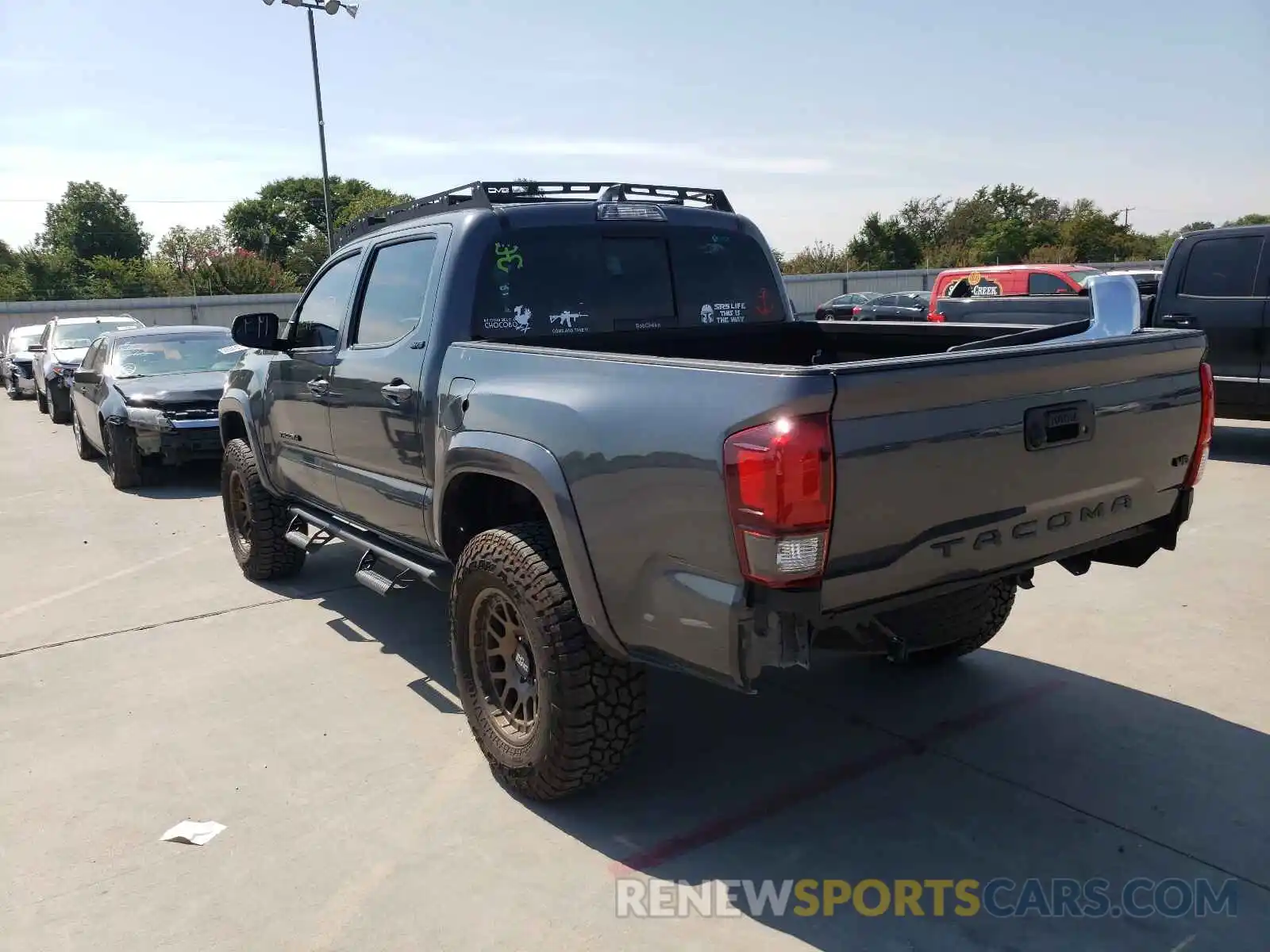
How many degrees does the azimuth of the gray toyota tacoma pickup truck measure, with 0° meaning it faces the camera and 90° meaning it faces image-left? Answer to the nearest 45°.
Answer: approximately 135°

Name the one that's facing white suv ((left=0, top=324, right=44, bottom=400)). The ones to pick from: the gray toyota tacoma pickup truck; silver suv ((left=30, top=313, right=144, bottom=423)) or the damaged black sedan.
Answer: the gray toyota tacoma pickup truck

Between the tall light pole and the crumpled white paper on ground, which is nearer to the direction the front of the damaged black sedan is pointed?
the crumpled white paper on ground

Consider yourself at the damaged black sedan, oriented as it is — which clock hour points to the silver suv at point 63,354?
The silver suv is roughly at 7 o'clock from the damaged black sedan.

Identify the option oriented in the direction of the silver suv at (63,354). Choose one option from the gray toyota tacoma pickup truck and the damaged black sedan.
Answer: the gray toyota tacoma pickup truck

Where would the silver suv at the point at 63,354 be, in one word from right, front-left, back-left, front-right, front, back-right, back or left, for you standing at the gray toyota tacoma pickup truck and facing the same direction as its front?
front

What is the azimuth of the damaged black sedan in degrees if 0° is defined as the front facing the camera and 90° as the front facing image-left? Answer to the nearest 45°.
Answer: approximately 315°

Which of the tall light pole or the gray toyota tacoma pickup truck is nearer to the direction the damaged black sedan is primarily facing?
the gray toyota tacoma pickup truck

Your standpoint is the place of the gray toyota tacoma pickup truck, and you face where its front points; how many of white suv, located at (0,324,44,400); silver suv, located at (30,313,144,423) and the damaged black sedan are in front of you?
3

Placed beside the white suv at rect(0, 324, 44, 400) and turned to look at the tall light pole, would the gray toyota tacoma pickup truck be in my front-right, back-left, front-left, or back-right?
back-right

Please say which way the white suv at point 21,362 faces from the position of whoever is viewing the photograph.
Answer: facing the viewer and to the right of the viewer

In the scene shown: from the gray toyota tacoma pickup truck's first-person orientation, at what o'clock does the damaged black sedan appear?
The damaged black sedan is roughly at 12 o'clock from the gray toyota tacoma pickup truck.

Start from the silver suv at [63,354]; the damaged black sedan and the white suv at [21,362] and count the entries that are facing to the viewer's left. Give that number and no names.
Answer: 0
